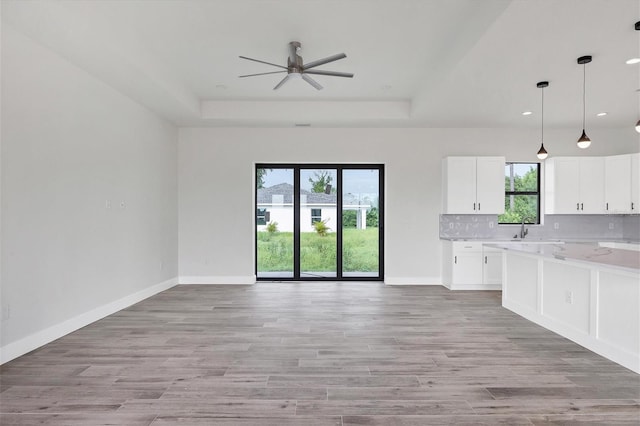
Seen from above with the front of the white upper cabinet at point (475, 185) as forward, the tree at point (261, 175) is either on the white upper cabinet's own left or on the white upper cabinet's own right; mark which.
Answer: on the white upper cabinet's own right

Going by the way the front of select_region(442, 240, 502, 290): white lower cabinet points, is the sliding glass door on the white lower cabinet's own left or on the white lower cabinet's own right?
on the white lower cabinet's own right

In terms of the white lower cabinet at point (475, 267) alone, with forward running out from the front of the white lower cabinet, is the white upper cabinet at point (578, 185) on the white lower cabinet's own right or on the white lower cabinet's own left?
on the white lower cabinet's own left

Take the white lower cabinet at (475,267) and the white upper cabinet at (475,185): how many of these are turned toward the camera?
2

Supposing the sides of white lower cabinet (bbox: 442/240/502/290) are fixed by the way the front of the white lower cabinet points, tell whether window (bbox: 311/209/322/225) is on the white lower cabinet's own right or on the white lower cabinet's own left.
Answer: on the white lower cabinet's own right

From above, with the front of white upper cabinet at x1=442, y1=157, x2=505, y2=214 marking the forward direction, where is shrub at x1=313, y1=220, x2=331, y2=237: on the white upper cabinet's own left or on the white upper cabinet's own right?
on the white upper cabinet's own right

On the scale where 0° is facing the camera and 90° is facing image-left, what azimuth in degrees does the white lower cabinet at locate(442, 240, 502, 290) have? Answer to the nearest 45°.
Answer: approximately 0°

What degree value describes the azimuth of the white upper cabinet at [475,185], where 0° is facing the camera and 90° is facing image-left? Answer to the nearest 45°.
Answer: approximately 0°
